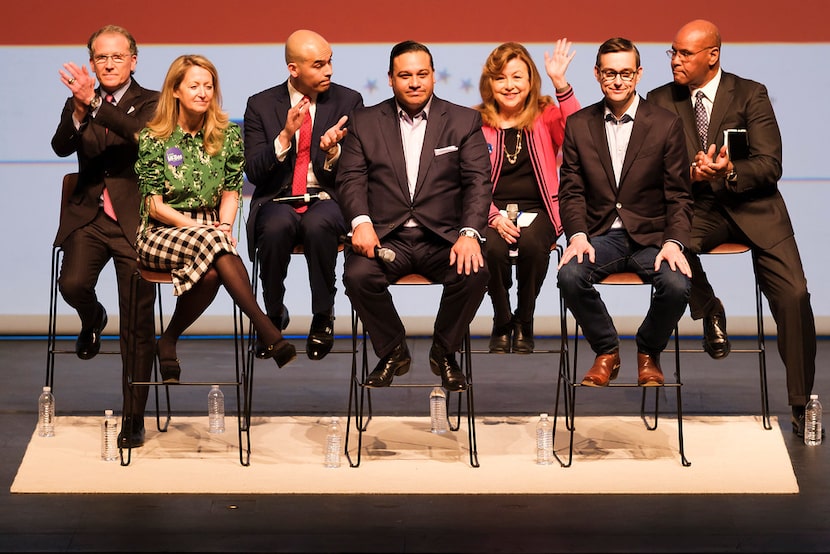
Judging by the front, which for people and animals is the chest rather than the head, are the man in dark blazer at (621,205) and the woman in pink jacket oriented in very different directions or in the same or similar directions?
same or similar directions

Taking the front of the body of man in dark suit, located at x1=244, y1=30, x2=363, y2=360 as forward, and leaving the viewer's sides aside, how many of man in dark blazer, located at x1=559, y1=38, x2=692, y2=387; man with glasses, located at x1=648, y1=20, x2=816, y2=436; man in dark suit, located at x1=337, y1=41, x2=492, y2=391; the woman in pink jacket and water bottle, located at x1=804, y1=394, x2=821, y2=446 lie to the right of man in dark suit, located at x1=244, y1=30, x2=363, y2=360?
0

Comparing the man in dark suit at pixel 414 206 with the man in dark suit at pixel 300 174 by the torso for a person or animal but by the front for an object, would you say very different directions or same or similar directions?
same or similar directions

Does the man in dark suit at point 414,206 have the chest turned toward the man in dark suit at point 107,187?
no

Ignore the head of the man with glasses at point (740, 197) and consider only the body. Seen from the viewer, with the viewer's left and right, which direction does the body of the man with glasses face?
facing the viewer and to the left of the viewer

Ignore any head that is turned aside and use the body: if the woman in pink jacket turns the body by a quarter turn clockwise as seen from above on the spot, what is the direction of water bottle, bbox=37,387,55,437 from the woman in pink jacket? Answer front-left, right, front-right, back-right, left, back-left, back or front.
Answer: front

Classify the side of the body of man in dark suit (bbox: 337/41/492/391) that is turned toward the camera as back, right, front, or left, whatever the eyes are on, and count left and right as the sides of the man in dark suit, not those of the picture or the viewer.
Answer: front

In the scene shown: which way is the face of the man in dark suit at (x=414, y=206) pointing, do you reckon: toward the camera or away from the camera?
toward the camera

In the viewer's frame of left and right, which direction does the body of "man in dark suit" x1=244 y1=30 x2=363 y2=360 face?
facing the viewer

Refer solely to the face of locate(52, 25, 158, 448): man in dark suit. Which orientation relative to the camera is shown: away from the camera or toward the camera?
toward the camera

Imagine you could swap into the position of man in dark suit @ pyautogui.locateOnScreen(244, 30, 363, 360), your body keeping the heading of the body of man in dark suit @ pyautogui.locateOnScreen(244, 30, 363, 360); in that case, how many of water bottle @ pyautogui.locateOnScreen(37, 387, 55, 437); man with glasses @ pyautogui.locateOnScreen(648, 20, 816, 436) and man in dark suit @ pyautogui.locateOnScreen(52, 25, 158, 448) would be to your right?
2

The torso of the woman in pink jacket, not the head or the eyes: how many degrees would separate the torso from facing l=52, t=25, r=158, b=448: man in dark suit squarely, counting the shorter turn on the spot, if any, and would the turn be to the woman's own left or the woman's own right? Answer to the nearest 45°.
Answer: approximately 90° to the woman's own right

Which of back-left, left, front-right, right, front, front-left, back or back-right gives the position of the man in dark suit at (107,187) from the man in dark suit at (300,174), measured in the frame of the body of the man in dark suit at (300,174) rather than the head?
right

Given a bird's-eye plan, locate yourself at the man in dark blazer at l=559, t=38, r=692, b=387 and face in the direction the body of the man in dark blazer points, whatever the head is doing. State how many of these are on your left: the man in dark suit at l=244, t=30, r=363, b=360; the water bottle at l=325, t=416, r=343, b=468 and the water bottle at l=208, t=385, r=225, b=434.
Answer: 0

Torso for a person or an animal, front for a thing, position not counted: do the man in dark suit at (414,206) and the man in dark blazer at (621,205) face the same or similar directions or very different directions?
same or similar directions

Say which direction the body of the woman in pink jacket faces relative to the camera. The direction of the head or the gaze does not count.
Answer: toward the camera

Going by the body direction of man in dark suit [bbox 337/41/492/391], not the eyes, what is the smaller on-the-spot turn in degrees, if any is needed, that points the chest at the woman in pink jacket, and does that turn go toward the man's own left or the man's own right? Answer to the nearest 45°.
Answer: approximately 135° to the man's own left
